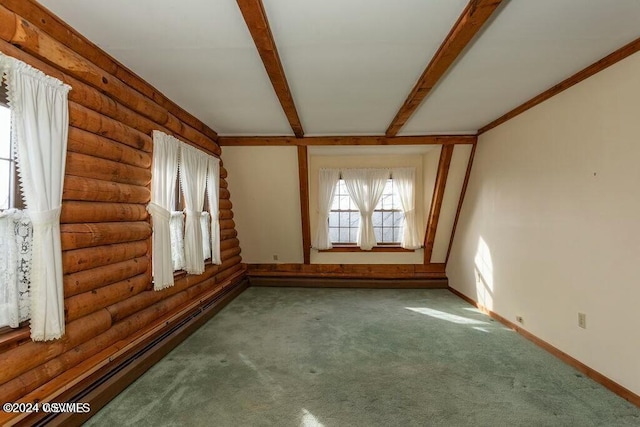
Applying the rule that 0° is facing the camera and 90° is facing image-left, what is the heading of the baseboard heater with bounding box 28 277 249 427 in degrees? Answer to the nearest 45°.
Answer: approximately 315°

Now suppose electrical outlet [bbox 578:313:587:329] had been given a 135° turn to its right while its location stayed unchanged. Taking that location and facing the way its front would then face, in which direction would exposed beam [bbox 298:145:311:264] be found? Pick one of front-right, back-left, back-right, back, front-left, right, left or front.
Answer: left

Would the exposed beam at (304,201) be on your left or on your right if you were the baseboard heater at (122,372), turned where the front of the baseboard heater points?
on your left

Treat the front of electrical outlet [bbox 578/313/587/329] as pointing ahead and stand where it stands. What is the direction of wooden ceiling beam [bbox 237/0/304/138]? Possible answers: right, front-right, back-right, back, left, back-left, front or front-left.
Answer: front

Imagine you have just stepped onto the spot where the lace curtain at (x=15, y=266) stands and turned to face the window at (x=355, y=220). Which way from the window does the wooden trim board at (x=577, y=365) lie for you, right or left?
right

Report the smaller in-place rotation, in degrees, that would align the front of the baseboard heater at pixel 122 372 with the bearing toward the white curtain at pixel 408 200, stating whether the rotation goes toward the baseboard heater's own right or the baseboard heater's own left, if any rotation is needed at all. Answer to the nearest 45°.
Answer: approximately 45° to the baseboard heater's own left

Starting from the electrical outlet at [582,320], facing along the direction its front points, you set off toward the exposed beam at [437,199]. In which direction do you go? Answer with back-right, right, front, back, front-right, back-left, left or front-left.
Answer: right

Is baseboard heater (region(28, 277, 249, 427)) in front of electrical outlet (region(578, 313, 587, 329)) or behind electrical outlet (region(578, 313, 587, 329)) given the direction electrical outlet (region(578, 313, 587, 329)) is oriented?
in front

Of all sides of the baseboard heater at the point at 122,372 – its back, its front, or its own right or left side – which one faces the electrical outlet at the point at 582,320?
front

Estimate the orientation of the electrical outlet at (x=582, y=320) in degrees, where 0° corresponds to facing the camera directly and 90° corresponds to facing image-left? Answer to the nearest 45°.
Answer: approximately 45°

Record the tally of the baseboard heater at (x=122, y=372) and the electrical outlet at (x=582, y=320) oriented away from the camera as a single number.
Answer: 0

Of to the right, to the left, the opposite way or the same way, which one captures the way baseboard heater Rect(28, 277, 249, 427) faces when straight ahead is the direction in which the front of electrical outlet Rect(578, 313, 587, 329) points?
the opposite way
